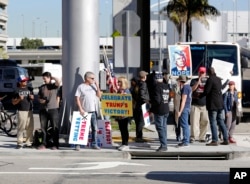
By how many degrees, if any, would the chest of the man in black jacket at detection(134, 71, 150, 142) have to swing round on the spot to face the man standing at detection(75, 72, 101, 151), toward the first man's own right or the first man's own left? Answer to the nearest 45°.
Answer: approximately 135° to the first man's own right

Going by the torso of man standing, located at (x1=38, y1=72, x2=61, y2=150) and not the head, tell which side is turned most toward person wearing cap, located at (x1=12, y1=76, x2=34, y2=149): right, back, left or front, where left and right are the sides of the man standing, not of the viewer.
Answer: right

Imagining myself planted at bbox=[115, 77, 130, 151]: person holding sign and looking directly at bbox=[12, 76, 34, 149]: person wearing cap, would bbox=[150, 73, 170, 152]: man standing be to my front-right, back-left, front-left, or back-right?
back-left
